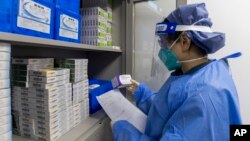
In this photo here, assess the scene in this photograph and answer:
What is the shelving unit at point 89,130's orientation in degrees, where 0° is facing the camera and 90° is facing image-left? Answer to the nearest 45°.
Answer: approximately 315°
